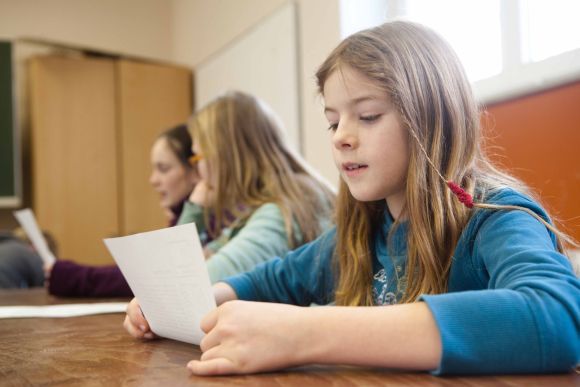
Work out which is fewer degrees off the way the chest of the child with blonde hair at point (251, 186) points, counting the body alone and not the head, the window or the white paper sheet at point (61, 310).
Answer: the white paper sheet

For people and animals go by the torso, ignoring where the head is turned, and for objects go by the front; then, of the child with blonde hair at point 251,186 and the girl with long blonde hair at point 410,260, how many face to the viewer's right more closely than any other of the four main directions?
0

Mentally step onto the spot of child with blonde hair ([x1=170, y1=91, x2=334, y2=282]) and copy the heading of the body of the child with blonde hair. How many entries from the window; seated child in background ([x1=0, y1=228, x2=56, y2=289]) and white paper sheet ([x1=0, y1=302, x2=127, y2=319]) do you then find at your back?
1

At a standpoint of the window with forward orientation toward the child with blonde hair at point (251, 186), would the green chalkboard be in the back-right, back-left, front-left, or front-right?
front-right

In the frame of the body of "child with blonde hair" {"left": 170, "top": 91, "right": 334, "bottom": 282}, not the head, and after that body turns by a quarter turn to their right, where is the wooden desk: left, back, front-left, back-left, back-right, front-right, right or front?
back

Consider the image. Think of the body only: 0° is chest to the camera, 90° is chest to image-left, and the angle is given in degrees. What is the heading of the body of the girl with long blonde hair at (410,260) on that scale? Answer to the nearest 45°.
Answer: approximately 45°

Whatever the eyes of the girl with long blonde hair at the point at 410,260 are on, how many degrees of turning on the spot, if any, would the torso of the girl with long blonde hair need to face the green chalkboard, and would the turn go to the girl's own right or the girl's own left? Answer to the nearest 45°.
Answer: approximately 90° to the girl's own right

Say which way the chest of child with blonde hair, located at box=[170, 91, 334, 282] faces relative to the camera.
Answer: to the viewer's left

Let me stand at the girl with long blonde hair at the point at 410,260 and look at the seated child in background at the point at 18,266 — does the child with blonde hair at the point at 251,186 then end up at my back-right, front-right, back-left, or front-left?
front-right

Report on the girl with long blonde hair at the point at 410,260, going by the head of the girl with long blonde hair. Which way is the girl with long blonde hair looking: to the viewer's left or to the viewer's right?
to the viewer's left
